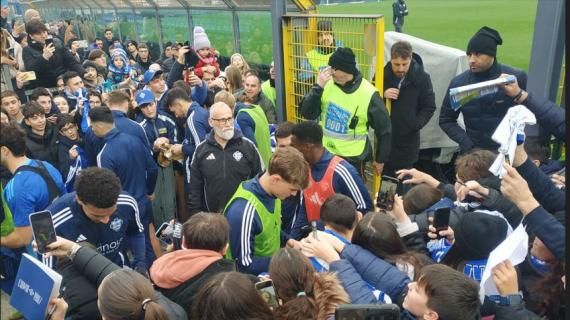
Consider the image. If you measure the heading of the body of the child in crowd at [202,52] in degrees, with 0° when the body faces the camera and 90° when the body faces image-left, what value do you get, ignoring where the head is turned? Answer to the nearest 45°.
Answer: approximately 0°

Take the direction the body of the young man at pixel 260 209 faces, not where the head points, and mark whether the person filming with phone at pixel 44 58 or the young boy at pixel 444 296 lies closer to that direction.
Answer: the young boy

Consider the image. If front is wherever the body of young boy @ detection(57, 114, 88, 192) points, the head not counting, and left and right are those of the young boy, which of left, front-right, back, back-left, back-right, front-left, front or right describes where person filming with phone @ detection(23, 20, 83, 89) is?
back-left

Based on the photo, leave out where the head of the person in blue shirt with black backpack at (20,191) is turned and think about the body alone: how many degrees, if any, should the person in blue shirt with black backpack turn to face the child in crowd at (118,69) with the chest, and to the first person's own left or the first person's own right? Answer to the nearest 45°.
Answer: approximately 45° to the first person's own right

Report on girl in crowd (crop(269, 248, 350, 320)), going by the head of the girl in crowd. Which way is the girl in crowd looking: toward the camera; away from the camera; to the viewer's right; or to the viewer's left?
away from the camera

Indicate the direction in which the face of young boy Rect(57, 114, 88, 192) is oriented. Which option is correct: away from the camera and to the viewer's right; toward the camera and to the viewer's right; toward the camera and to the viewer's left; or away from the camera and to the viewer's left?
toward the camera and to the viewer's right

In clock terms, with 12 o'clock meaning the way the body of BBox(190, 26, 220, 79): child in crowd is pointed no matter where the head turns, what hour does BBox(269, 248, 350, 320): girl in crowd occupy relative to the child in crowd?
The girl in crowd is roughly at 12 o'clock from the child in crowd.
